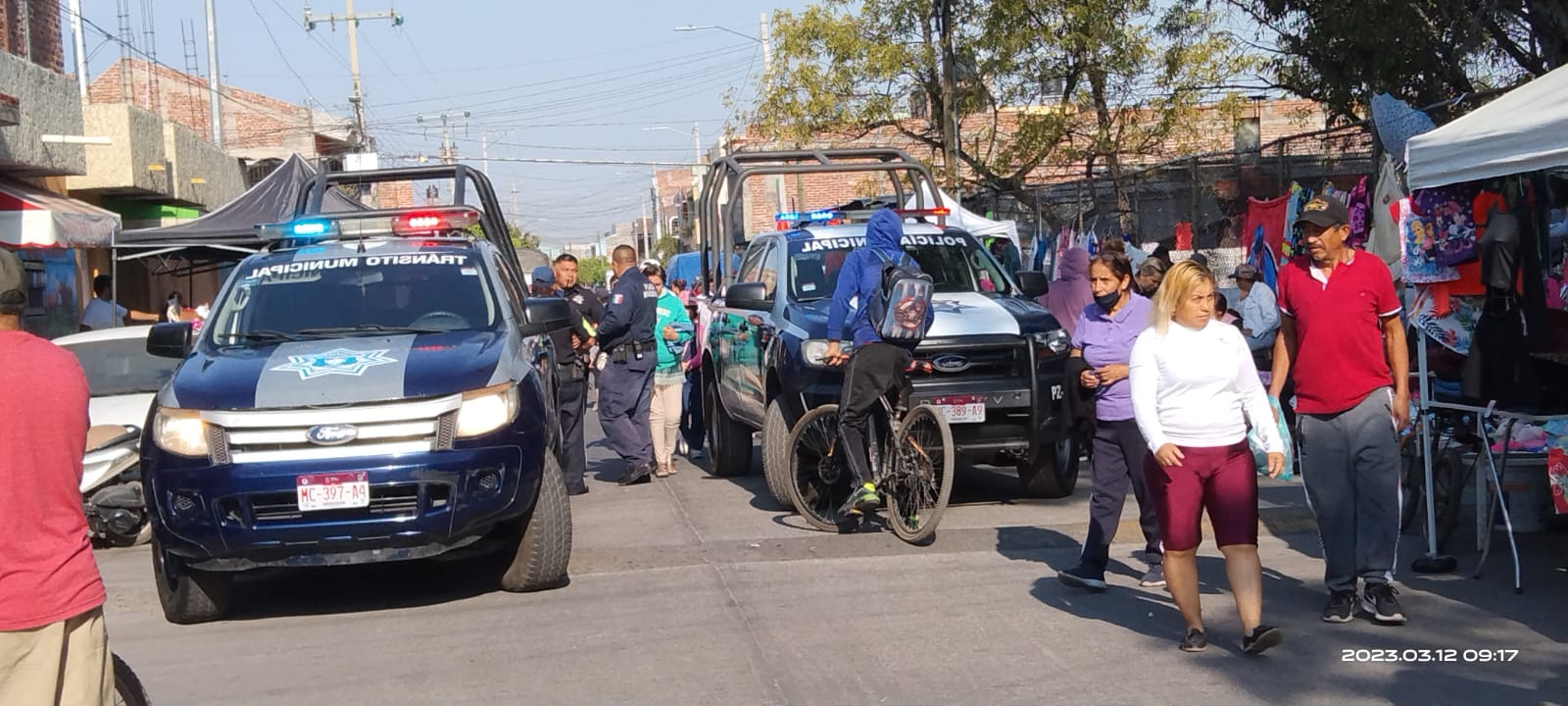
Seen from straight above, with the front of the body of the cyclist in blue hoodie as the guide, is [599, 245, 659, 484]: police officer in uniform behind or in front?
in front

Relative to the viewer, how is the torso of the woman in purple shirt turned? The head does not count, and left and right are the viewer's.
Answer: facing the viewer and to the left of the viewer

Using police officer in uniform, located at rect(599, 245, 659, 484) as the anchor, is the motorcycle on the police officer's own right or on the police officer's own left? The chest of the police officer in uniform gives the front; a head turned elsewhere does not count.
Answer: on the police officer's own left

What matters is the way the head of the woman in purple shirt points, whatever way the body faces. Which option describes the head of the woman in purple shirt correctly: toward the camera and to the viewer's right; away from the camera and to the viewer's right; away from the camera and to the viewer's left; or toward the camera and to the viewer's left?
toward the camera and to the viewer's left

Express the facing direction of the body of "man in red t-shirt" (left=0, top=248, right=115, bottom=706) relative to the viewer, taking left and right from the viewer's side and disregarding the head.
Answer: facing away from the viewer

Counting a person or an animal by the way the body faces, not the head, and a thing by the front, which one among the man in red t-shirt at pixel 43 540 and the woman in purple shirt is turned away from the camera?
the man in red t-shirt

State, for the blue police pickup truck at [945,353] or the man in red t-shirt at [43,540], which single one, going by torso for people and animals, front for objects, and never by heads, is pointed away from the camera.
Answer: the man in red t-shirt

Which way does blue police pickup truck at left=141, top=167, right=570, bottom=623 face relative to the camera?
toward the camera

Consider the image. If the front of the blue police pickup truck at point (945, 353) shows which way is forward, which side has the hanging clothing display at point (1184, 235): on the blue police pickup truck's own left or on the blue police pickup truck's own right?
on the blue police pickup truck's own left

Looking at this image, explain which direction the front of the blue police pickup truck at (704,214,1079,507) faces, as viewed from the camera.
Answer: facing the viewer and to the right of the viewer

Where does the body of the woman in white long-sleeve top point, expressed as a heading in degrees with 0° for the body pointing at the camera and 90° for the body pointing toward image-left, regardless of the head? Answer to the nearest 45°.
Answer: approximately 0°

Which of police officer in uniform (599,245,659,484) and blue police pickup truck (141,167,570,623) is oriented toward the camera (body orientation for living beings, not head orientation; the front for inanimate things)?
the blue police pickup truck

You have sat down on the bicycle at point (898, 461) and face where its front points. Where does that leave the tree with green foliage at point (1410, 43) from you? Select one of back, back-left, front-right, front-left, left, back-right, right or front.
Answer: right

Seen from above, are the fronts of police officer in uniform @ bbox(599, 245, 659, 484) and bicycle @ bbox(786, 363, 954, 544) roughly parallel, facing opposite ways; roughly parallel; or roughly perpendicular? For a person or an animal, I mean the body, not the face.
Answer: roughly parallel

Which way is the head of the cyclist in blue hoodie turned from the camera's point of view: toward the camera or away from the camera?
away from the camera

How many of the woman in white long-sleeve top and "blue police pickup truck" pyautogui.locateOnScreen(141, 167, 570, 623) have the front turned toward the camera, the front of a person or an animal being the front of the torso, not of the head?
2
